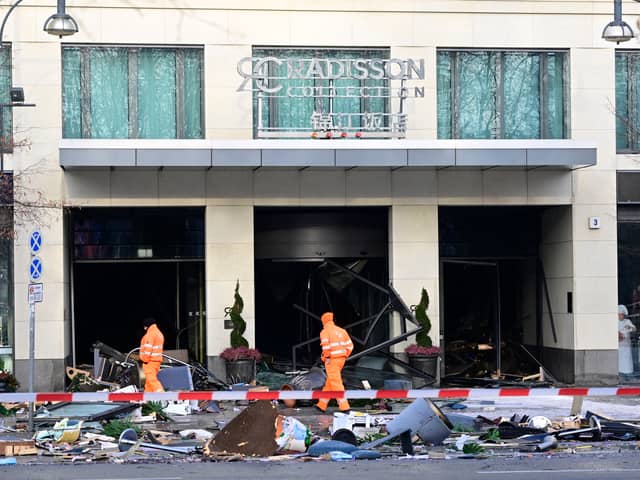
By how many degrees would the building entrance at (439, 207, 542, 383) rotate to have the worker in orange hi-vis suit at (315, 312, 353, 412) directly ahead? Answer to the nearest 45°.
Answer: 0° — it already faces them

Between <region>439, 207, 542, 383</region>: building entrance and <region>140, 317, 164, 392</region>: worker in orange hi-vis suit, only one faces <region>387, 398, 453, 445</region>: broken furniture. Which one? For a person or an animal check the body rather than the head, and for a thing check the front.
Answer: the building entrance

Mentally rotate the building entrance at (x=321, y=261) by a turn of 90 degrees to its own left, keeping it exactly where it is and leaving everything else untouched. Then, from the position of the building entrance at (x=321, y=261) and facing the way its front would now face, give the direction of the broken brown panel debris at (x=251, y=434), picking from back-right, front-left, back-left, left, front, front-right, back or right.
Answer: right

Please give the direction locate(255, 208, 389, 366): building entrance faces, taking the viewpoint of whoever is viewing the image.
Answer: facing the viewer

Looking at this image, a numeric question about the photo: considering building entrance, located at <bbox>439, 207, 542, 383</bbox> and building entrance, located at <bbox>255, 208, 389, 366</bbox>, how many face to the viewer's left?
0

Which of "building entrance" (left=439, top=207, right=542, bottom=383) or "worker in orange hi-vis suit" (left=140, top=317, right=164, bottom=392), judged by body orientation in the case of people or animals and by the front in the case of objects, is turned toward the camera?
the building entrance

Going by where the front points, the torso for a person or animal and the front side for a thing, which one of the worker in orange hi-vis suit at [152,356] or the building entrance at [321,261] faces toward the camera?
the building entrance

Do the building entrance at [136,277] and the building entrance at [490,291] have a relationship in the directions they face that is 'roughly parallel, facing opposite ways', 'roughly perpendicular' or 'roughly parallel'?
roughly parallel

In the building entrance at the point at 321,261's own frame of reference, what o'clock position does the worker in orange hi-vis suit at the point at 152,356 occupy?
The worker in orange hi-vis suit is roughly at 1 o'clock from the building entrance.

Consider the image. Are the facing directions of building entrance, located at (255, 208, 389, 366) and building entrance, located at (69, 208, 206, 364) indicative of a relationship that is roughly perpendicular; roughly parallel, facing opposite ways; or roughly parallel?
roughly parallel

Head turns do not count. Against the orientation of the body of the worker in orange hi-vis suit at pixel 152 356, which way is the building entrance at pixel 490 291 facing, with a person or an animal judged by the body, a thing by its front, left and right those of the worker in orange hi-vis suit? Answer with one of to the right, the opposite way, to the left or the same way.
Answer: to the left

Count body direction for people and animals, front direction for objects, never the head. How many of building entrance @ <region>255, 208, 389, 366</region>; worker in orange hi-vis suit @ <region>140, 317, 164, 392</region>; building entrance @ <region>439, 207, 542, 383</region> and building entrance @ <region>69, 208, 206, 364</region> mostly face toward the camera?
3

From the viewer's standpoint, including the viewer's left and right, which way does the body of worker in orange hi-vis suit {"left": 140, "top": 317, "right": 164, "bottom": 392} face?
facing to the left of the viewer

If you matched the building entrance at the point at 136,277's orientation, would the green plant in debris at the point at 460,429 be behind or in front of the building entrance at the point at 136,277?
in front

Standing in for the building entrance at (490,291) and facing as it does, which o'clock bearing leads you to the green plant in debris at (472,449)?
The green plant in debris is roughly at 12 o'clock from the building entrance.

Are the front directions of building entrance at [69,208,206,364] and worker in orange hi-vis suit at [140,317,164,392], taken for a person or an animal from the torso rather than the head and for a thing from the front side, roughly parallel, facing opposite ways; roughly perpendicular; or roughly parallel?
roughly perpendicular

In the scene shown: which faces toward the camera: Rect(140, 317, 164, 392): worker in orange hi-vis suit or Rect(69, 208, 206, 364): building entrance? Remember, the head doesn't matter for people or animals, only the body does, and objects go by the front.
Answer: the building entrance

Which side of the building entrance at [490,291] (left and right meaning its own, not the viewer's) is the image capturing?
front
